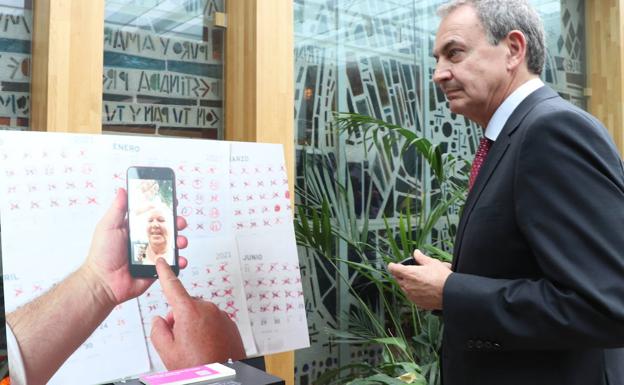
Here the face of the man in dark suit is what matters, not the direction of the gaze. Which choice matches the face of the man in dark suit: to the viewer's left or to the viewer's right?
to the viewer's left

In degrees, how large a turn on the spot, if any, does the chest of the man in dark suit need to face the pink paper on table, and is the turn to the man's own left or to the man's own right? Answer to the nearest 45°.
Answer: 0° — they already face it

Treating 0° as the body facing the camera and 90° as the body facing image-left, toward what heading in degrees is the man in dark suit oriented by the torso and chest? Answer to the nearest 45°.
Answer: approximately 90°

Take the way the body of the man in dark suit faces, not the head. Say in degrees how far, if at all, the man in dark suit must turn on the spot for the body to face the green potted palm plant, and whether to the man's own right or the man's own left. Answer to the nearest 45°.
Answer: approximately 45° to the man's own right
